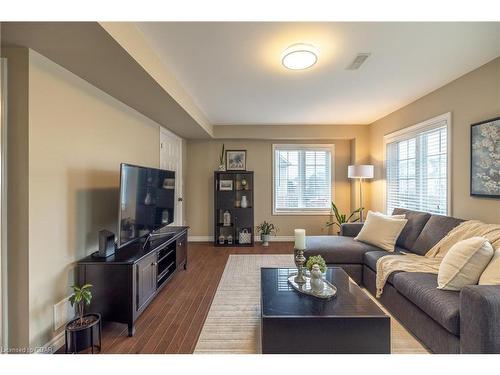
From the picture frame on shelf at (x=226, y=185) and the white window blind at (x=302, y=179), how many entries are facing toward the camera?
2

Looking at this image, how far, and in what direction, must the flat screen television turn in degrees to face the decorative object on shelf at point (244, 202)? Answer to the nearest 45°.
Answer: approximately 90° to its left

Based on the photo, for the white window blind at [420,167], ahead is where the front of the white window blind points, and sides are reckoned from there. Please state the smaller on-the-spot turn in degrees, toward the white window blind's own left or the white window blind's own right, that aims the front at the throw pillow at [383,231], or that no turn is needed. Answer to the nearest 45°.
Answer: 0° — it already faces it

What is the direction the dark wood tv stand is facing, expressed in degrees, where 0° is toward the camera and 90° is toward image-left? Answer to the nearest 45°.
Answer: approximately 315°

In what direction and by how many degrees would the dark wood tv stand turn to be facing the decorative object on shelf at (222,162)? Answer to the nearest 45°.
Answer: approximately 90° to its left

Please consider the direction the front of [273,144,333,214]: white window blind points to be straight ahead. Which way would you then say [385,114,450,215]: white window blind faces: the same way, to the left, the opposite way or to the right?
to the right

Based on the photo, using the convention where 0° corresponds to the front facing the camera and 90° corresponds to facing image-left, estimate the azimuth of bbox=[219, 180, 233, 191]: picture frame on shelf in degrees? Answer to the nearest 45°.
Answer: approximately 0°

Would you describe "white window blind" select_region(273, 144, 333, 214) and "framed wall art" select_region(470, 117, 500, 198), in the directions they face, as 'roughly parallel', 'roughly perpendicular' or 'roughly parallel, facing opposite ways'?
roughly perpendicular

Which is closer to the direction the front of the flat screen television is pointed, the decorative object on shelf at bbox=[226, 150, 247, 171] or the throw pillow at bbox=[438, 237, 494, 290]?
the throw pillow

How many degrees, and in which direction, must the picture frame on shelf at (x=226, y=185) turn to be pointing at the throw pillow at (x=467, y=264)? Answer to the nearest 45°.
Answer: approximately 45° to its left
